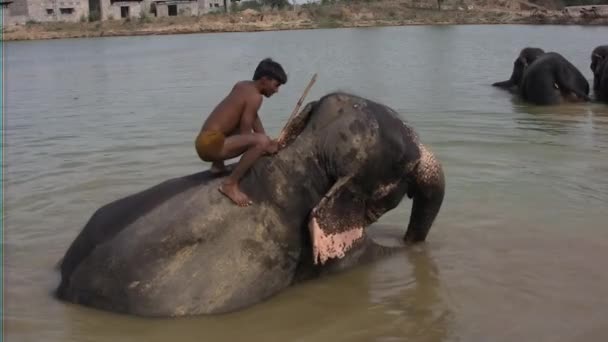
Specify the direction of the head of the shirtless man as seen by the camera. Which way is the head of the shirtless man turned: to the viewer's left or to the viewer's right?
to the viewer's right

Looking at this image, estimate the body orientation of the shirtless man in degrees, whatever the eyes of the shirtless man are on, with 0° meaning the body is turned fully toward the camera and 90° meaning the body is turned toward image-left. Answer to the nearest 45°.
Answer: approximately 270°
